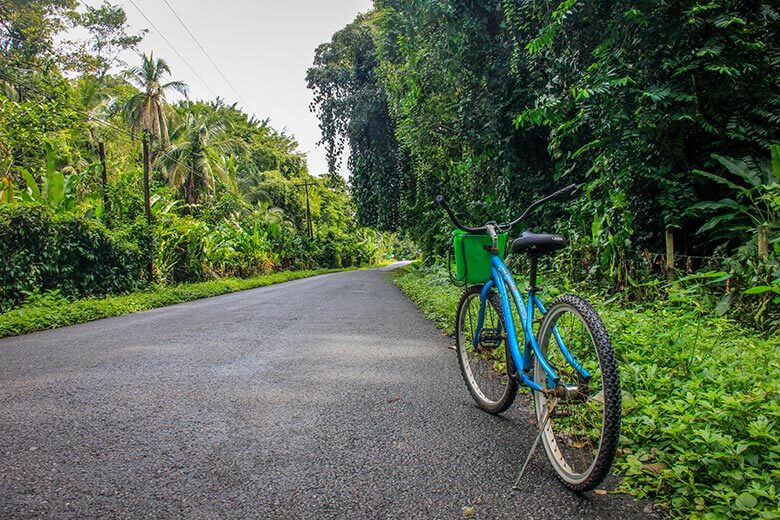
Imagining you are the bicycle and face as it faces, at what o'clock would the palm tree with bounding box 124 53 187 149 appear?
The palm tree is roughly at 12 o'clock from the bicycle.

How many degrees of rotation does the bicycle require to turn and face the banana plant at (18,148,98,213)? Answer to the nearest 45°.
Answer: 0° — it already faces it

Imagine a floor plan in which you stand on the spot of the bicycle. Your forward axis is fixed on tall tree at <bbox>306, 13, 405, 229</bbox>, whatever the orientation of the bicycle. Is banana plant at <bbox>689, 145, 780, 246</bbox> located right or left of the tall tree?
right

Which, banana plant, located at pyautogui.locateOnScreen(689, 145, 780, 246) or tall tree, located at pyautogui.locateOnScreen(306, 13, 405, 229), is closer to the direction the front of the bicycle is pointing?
the tall tree

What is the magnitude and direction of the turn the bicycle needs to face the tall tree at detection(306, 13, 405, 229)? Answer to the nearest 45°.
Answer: approximately 45° to its right

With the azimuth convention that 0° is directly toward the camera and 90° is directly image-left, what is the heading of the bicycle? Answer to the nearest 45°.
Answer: approximately 135°
